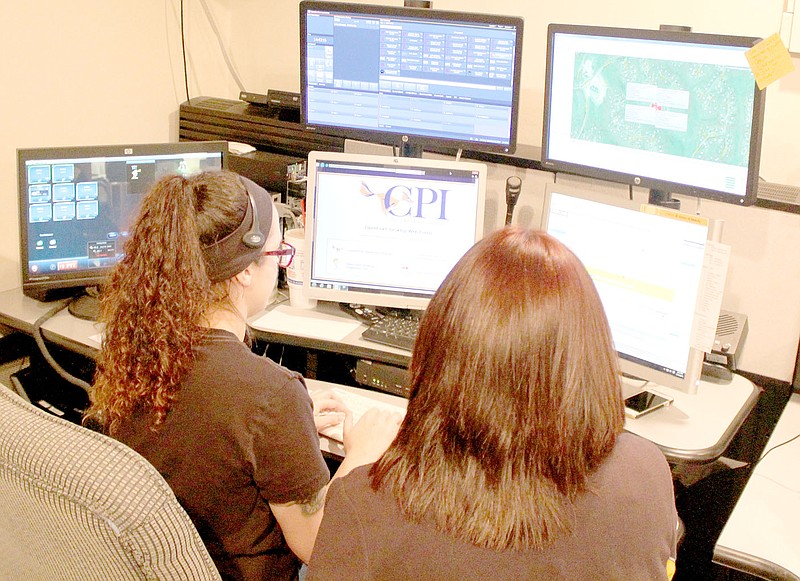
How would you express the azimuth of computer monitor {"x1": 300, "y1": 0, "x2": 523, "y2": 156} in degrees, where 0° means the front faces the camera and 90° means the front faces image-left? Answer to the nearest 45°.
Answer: approximately 0°

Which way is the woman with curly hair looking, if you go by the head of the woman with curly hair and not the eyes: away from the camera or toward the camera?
away from the camera

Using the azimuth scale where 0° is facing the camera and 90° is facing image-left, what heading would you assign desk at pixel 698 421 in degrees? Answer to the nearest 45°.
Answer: approximately 45°

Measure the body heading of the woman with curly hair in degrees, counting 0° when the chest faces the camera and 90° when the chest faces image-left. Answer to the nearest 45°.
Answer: approximately 225°

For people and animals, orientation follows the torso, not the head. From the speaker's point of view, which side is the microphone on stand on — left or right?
on its right

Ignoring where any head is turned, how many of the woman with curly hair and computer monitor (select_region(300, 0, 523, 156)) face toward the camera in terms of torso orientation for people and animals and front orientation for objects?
1

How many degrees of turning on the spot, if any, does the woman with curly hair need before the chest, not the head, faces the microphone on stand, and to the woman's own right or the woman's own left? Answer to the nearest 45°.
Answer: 0° — they already face it
